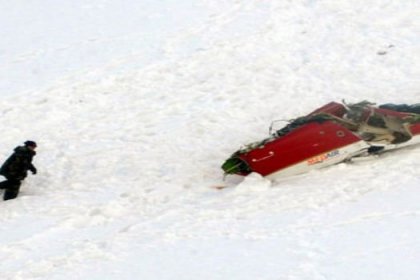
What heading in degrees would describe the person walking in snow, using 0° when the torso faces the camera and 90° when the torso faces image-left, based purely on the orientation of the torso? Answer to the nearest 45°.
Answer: approximately 270°

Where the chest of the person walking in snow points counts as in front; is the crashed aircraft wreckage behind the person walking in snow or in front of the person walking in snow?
in front
